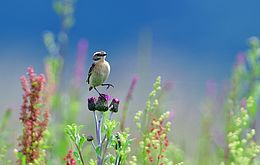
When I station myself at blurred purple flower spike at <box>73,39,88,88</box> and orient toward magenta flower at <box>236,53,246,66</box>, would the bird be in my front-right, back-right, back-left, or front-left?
front-right

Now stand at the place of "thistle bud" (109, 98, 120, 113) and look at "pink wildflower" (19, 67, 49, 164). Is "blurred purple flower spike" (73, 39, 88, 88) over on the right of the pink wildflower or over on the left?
right

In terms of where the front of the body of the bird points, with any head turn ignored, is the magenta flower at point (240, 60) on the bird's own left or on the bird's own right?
on the bird's own left
